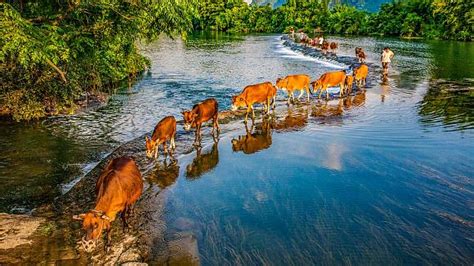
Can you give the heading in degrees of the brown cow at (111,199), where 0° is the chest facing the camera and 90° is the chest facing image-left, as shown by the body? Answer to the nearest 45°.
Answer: approximately 45°

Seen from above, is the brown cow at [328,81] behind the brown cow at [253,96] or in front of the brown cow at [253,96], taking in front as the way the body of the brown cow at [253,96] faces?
behind

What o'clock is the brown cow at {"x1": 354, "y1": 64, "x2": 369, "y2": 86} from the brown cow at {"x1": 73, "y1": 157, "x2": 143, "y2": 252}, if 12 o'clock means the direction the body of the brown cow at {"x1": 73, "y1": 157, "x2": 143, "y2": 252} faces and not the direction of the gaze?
the brown cow at {"x1": 354, "y1": 64, "x2": 369, "y2": 86} is roughly at 6 o'clock from the brown cow at {"x1": 73, "y1": 157, "x2": 143, "y2": 252}.

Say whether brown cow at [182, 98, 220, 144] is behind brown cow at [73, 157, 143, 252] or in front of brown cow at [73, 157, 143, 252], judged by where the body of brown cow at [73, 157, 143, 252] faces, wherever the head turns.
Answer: behind

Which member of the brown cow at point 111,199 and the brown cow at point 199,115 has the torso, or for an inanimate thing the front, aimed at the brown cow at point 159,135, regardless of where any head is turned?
the brown cow at point 199,115

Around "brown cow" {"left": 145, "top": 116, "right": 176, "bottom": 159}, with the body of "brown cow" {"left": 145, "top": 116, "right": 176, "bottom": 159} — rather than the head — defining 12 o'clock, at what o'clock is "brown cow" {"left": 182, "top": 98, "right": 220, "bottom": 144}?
"brown cow" {"left": 182, "top": 98, "right": 220, "bottom": 144} is roughly at 6 o'clock from "brown cow" {"left": 145, "top": 116, "right": 176, "bottom": 159}.

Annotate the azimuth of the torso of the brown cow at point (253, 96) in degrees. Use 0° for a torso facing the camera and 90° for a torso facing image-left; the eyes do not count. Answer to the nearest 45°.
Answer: approximately 45°

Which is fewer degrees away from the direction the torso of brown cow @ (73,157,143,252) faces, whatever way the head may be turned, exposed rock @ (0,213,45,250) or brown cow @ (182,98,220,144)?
the exposed rock

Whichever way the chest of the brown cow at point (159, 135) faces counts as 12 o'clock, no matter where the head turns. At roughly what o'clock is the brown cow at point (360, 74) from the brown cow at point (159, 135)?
the brown cow at point (360, 74) is roughly at 6 o'clock from the brown cow at point (159, 135).

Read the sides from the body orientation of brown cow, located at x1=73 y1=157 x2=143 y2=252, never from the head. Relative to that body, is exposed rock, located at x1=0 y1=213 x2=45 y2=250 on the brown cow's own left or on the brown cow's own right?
on the brown cow's own right

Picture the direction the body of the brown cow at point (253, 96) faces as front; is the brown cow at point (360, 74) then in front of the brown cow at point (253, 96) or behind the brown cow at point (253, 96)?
behind

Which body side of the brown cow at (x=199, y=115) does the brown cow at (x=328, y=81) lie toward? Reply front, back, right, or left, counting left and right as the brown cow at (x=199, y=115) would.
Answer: back

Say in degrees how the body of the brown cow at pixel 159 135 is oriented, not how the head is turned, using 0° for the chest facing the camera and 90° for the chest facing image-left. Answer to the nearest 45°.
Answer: approximately 45°

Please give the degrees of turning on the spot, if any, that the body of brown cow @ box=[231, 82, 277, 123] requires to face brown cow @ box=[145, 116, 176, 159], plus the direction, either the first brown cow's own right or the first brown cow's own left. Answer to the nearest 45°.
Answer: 0° — it already faces it
